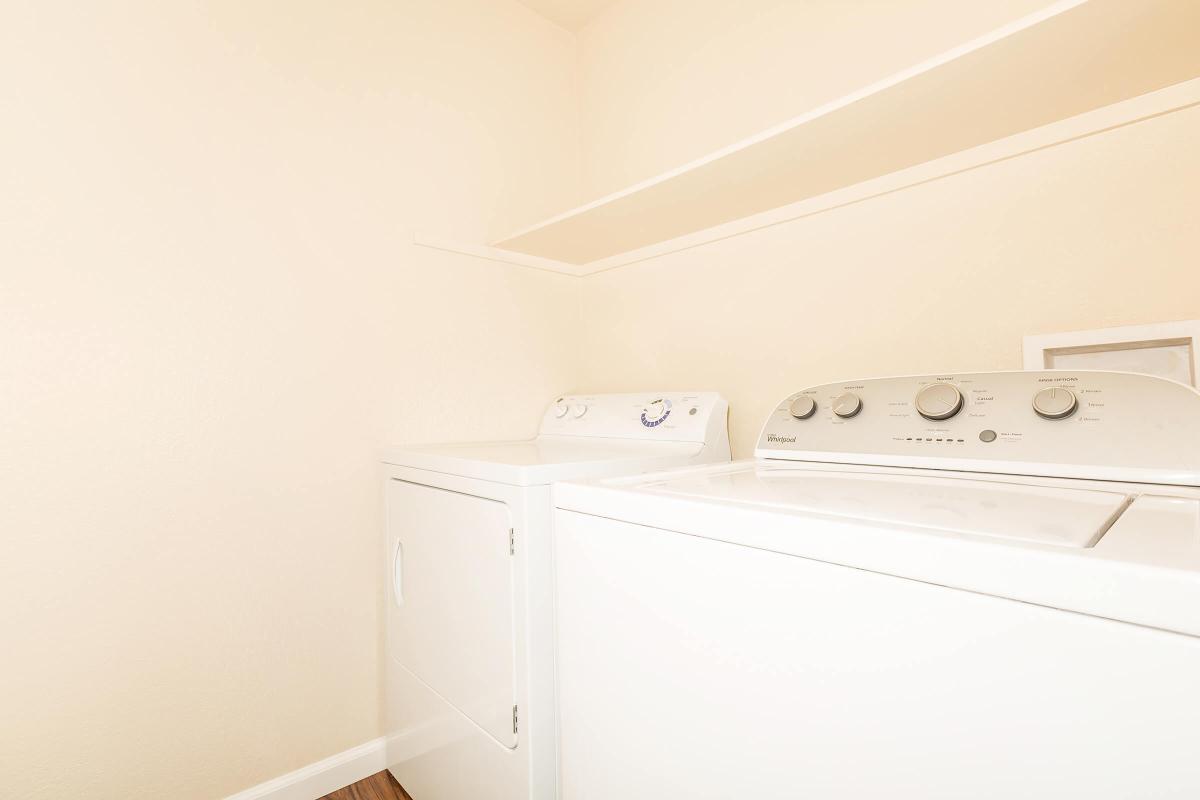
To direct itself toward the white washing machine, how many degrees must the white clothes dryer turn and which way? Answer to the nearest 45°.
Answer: approximately 90° to its left

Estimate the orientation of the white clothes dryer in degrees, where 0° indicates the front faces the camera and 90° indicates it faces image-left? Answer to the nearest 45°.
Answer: approximately 45°
